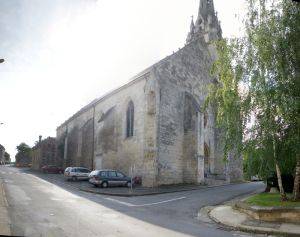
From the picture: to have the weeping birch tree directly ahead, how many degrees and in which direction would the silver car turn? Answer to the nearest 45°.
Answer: approximately 135° to its right

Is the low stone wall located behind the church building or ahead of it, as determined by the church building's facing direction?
ahead

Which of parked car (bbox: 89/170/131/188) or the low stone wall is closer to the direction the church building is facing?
the low stone wall

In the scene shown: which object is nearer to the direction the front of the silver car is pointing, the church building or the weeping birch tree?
the church building

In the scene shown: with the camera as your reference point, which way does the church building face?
facing the viewer and to the right of the viewer

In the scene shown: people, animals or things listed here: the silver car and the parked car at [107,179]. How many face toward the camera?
0
